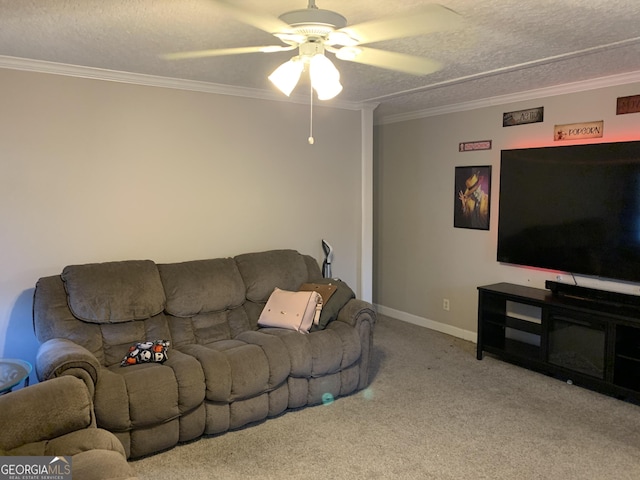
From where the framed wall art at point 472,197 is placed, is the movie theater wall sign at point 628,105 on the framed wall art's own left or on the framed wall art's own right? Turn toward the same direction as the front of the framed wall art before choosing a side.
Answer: on the framed wall art's own left

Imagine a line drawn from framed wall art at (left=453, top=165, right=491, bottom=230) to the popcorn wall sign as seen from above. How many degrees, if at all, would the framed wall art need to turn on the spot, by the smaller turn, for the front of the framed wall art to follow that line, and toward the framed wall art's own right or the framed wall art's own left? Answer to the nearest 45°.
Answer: approximately 90° to the framed wall art's own left

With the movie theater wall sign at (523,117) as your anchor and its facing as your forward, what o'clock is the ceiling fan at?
The ceiling fan is roughly at 11 o'clock from the movie theater wall sign.

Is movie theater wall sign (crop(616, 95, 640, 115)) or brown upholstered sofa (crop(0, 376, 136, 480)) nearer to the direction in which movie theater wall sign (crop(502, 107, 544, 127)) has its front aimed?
the brown upholstered sofa

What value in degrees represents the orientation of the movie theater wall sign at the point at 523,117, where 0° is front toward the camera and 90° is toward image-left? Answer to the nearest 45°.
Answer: approximately 45°

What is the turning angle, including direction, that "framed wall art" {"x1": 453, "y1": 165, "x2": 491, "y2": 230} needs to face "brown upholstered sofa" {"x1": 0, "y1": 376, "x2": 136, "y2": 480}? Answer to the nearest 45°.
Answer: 0° — it already faces it
